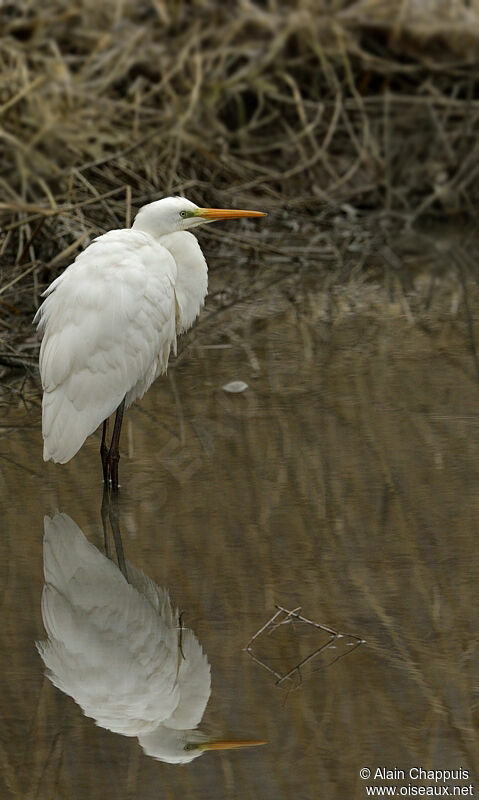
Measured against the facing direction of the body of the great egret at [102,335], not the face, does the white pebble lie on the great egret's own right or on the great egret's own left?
on the great egret's own left

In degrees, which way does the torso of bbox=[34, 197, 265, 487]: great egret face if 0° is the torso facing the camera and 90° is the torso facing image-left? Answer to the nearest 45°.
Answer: approximately 270°
